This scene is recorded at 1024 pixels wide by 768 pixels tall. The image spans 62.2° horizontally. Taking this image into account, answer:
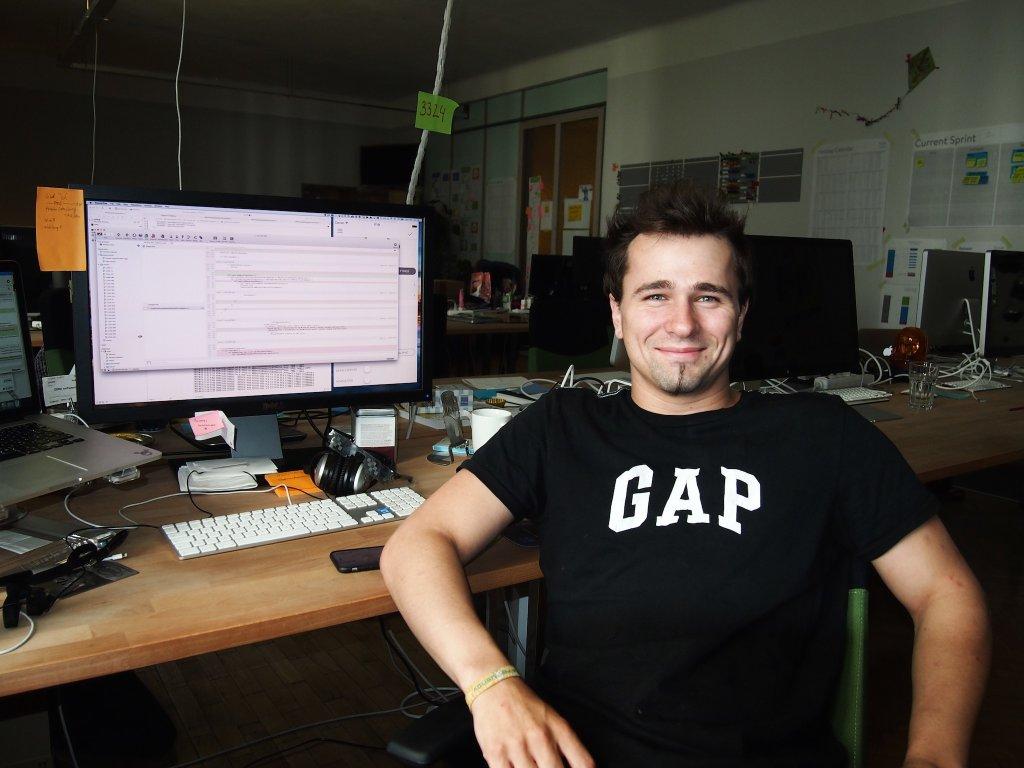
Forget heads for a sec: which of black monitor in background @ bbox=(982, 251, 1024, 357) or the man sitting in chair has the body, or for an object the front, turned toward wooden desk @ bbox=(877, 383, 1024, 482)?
the black monitor in background

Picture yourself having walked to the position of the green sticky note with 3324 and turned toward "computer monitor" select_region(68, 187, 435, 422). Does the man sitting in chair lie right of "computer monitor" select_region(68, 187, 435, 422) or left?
left

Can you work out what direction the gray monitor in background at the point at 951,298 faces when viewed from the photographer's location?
facing away from the viewer

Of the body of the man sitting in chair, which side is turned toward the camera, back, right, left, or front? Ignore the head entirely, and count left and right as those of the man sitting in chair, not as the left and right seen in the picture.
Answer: front

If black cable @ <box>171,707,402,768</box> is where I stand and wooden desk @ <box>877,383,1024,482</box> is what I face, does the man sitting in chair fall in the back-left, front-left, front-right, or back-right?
front-right

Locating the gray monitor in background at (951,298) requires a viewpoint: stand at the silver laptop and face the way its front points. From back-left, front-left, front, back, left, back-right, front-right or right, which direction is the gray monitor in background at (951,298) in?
front-left

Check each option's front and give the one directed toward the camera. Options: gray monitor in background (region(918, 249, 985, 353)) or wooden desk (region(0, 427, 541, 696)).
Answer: the wooden desk

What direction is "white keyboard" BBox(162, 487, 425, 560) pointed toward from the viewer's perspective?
toward the camera

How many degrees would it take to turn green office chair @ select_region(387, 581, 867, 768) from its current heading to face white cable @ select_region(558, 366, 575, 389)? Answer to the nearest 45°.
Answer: approximately 135° to its right

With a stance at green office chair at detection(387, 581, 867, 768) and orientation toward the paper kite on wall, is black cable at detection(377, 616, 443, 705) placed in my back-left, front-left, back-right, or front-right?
front-left

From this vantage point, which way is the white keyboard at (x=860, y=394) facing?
toward the camera

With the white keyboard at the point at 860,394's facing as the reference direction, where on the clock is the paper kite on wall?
The paper kite on wall is roughly at 6 o'clock from the white keyboard.

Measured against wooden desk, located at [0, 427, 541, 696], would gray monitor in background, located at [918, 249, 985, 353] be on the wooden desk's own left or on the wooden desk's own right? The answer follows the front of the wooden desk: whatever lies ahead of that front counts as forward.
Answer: on the wooden desk's own left
